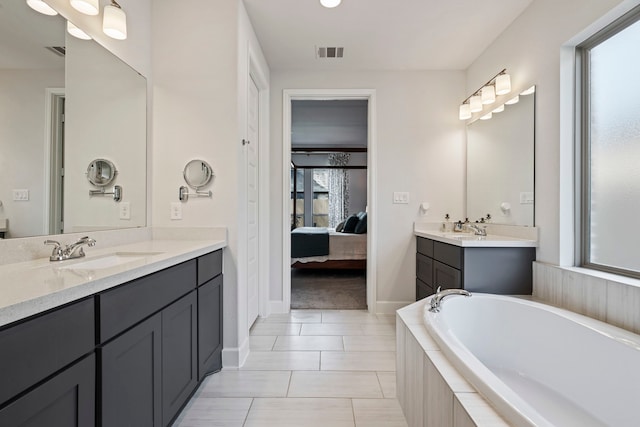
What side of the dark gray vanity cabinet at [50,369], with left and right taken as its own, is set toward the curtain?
left

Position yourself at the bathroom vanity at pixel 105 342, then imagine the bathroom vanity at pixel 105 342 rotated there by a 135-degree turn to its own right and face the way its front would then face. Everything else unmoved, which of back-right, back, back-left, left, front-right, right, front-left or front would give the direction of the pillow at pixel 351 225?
back-right

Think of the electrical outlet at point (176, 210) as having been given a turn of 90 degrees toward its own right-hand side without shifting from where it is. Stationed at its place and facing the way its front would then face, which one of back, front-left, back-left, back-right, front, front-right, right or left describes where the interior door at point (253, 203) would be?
back-right

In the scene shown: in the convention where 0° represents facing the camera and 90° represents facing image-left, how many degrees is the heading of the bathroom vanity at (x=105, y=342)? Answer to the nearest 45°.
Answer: approximately 315°

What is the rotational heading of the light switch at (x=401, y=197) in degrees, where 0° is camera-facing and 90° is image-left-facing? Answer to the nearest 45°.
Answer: approximately 0°

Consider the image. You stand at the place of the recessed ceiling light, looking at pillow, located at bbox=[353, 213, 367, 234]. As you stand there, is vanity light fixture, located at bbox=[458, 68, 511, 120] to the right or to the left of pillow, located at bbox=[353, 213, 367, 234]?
right

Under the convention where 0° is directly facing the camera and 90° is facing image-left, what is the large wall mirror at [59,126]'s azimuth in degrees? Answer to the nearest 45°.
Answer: approximately 315°
